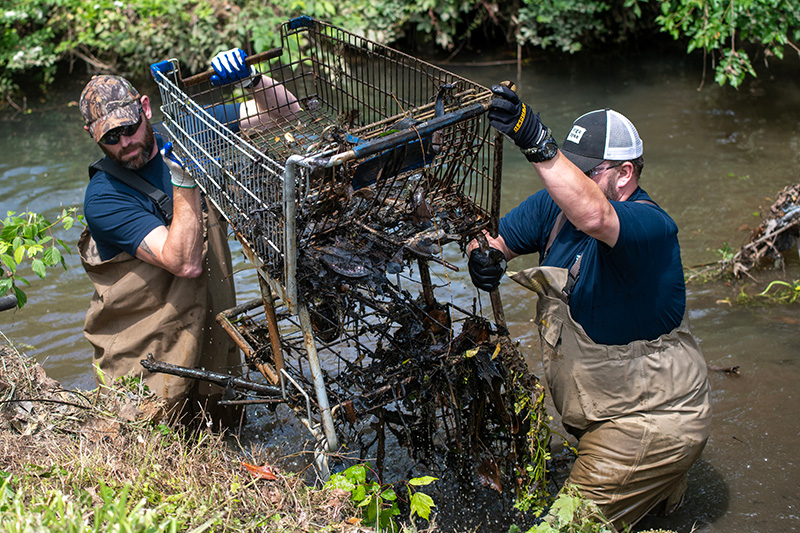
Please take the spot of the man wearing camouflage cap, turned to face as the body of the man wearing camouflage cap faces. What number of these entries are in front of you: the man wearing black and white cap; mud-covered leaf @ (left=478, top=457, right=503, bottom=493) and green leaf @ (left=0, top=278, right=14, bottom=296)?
2

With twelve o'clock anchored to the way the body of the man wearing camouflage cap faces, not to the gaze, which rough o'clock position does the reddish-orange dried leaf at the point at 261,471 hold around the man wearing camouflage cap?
The reddish-orange dried leaf is roughly at 1 o'clock from the man wearing camouflage cap.

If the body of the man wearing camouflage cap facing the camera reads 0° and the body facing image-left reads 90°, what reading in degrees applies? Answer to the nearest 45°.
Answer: approximately 315°

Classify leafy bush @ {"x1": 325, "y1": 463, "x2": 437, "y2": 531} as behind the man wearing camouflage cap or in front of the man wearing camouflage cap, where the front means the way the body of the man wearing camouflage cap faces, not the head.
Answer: in front

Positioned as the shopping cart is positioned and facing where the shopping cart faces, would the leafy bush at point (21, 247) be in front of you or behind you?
in front
